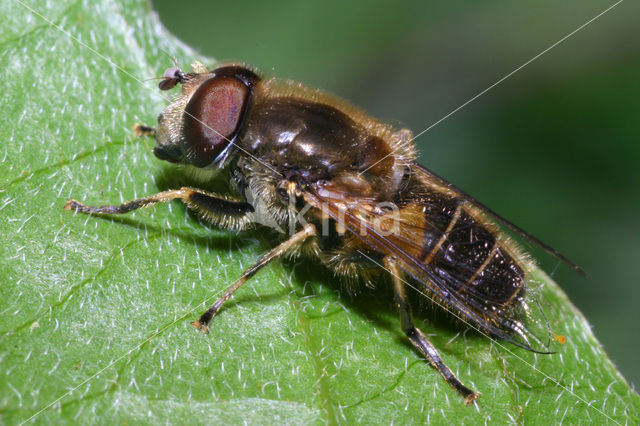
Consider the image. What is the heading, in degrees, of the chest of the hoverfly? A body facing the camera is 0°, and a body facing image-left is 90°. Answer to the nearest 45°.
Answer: approximately 90°
